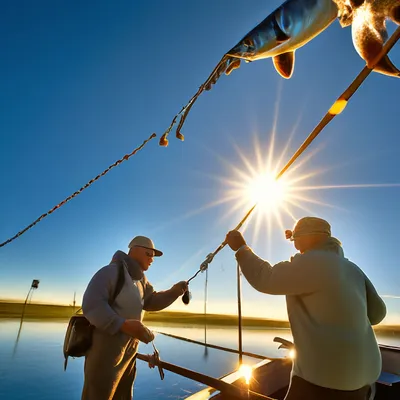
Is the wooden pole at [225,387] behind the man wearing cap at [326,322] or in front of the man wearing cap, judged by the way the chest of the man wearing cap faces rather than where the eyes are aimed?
in front

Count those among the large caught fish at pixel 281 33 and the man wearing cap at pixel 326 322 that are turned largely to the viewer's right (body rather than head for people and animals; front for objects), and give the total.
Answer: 0

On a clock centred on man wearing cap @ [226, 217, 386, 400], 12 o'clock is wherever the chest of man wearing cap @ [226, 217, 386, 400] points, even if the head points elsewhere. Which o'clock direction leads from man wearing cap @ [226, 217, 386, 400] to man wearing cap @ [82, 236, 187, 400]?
man wearing cap @ [82, 236, 187, 400] is roughly at 11 o'clock from man wearing cap @ [226, 217, 386, 400].

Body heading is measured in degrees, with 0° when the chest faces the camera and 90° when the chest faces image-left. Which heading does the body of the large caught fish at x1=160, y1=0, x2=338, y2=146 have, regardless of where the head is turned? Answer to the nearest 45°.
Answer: approximately 90°

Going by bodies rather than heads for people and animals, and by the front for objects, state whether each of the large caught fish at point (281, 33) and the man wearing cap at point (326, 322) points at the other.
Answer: no

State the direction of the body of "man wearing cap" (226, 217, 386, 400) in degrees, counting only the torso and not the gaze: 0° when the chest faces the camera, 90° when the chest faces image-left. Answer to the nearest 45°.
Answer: approximately 135°
